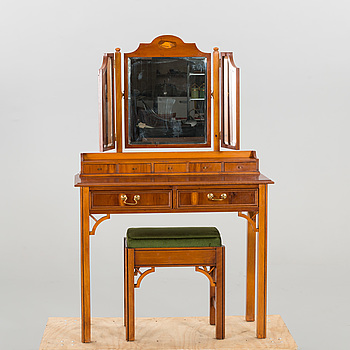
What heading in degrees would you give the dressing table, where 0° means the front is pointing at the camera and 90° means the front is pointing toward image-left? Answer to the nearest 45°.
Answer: approximately 0°
